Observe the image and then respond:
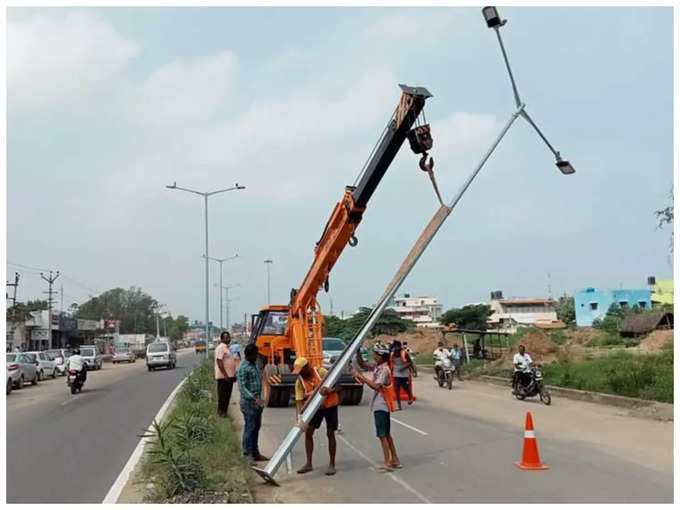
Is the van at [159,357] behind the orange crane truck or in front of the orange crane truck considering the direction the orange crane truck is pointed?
behind

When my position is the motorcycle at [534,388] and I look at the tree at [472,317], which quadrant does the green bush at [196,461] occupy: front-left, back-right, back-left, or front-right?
back-left

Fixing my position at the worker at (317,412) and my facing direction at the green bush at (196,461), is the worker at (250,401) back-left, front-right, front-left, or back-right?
front-right

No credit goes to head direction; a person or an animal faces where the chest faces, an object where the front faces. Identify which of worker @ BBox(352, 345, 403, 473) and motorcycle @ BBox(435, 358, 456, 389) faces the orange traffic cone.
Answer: the motorcycle

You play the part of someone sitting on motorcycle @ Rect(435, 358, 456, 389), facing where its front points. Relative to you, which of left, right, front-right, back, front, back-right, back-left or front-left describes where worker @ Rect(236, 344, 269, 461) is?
front

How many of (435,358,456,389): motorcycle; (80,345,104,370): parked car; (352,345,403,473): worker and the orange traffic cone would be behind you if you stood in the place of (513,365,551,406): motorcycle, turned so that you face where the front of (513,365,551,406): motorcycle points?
2

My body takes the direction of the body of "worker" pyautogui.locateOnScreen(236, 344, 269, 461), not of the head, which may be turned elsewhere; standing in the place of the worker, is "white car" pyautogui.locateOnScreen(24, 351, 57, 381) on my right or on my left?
on my left

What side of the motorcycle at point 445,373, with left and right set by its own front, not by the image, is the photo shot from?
front

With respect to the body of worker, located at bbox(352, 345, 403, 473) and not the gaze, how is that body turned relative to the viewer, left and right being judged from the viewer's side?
facing to the left of the viewer

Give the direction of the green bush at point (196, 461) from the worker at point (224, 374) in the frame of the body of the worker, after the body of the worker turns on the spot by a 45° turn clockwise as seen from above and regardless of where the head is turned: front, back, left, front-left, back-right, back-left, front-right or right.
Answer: front-right

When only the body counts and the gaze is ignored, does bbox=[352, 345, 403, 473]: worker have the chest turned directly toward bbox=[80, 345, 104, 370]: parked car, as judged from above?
no
